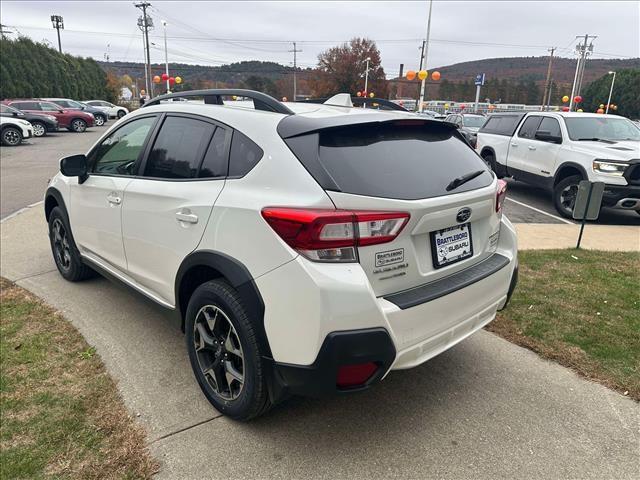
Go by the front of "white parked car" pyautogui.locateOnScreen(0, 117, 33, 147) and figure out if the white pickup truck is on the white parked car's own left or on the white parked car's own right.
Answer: on the white parked car's own right

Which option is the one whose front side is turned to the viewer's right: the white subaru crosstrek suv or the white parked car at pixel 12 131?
the white parked car

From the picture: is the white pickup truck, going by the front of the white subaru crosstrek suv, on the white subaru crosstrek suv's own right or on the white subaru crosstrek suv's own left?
on the white subaru crosstrek suv's own right

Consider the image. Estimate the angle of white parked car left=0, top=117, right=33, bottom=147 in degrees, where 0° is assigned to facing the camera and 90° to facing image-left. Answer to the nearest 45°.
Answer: approximately 270°

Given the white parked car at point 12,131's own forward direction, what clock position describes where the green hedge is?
The green hedge is roughly at 9 o'clock from the white parked car.

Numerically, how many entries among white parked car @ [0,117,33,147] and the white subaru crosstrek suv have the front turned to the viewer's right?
1

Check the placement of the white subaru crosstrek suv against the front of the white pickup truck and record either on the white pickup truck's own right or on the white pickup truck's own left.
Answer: on the white pickup truck's own right

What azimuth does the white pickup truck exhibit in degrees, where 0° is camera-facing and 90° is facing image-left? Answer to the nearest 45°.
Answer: approximately 315°

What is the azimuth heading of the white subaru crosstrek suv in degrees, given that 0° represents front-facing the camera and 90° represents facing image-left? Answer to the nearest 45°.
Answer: approximately 135°
